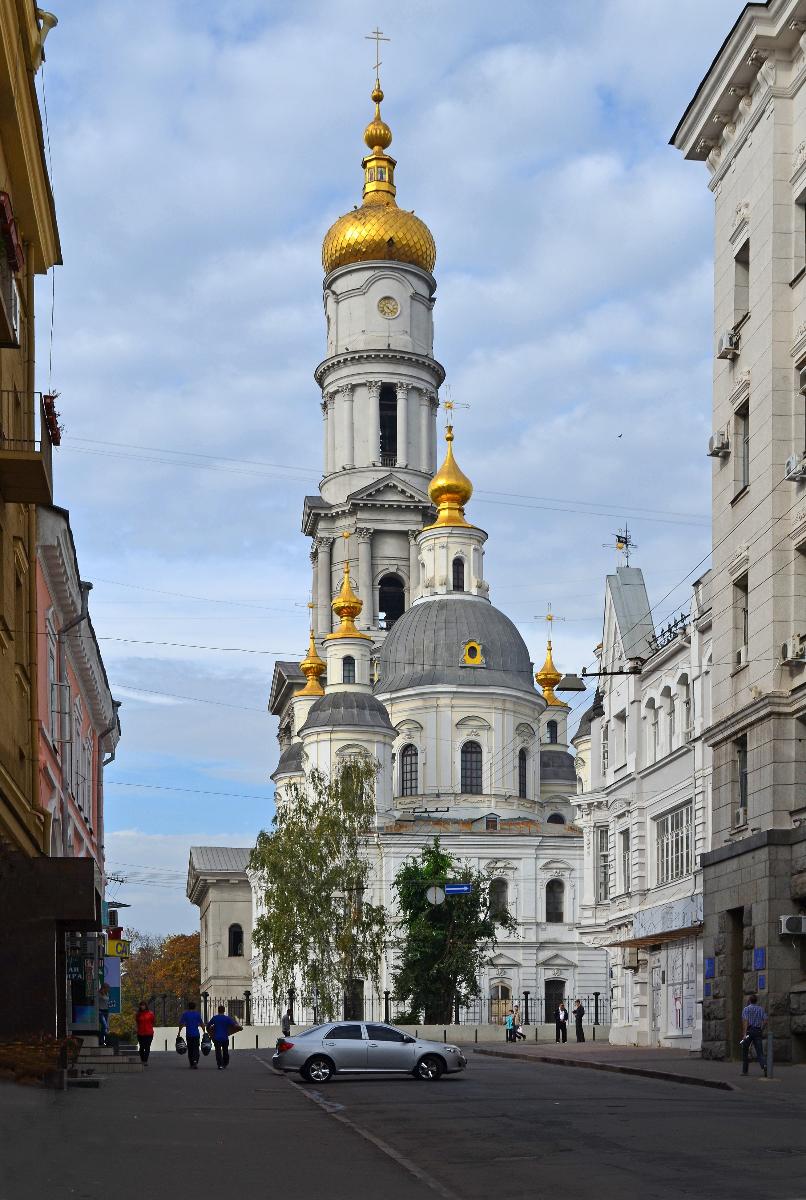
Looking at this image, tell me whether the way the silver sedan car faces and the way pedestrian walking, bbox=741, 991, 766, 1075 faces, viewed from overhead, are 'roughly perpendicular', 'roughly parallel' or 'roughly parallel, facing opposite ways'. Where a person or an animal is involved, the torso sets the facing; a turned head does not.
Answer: roughly perpendicular

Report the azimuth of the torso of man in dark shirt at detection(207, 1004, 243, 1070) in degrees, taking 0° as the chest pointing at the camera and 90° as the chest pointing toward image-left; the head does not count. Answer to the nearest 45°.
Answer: approximately 180°

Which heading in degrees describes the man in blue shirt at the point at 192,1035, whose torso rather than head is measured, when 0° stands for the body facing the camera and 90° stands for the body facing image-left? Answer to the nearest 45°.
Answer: approximately 180°

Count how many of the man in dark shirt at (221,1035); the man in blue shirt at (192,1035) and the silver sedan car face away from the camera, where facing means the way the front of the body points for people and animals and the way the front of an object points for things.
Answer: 2

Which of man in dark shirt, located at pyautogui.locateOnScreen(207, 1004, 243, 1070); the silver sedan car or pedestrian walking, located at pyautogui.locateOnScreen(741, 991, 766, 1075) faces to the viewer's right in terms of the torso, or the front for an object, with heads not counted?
the silver sedan car

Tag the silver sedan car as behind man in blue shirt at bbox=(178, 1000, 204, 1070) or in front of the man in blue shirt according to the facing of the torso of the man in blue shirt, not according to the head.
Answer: behind

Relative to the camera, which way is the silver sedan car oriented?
to the viewer's right

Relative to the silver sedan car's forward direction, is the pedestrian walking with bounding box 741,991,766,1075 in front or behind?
in front
